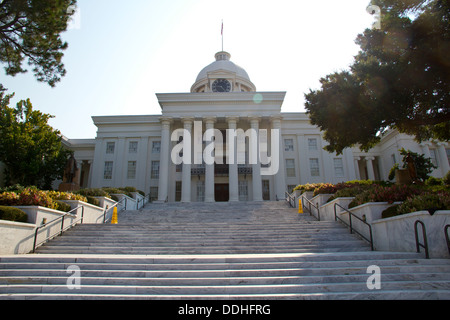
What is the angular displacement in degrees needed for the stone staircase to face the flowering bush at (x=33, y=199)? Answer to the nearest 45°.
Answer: approximately 135° to its right

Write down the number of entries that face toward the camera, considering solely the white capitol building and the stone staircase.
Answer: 2

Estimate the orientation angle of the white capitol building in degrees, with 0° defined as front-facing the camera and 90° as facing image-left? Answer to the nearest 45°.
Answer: approximately 0°

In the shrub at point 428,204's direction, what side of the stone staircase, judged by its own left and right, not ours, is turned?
left

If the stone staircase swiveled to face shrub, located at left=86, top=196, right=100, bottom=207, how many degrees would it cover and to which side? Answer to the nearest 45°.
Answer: approximately 135° to its right

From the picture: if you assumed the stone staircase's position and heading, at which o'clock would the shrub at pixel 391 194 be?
The shrub is roughly at 8 o'clock from the stone staircase.

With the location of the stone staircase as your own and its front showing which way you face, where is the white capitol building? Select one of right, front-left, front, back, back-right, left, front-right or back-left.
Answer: back

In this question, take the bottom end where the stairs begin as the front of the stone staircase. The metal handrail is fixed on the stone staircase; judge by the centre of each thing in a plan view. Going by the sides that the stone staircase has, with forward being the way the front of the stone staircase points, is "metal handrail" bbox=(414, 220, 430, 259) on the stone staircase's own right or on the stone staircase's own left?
on the stone staircase's own left
